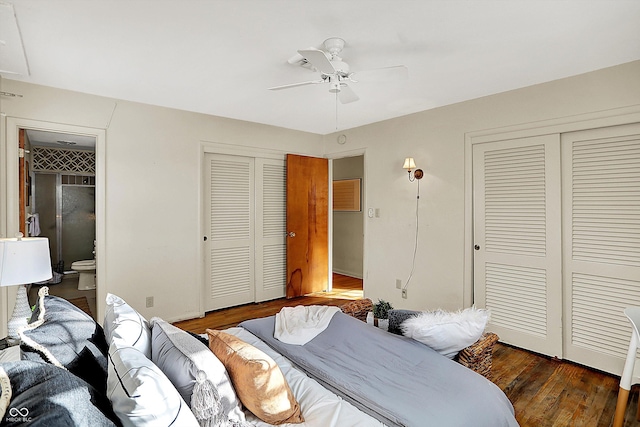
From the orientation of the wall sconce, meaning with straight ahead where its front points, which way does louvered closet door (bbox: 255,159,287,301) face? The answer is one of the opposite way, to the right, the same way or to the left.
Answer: to the left

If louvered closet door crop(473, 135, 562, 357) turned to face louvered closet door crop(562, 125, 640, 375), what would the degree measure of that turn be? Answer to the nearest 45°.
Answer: approximately 135° to its left

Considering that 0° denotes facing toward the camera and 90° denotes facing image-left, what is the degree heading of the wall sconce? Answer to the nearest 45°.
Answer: approximately 45°

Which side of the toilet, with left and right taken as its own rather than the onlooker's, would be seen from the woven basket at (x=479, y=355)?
left

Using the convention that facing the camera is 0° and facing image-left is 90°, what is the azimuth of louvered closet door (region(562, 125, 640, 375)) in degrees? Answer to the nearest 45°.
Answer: approximately 45°

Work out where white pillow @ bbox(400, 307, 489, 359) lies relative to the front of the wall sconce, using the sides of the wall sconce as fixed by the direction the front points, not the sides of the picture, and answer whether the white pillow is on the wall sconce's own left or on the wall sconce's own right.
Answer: on the wall sconce's own left

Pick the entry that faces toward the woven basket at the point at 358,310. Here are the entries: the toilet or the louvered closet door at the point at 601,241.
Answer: the louvered closet door

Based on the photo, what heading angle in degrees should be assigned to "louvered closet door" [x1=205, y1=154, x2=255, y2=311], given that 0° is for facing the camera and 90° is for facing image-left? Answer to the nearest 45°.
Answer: approximately 315°
